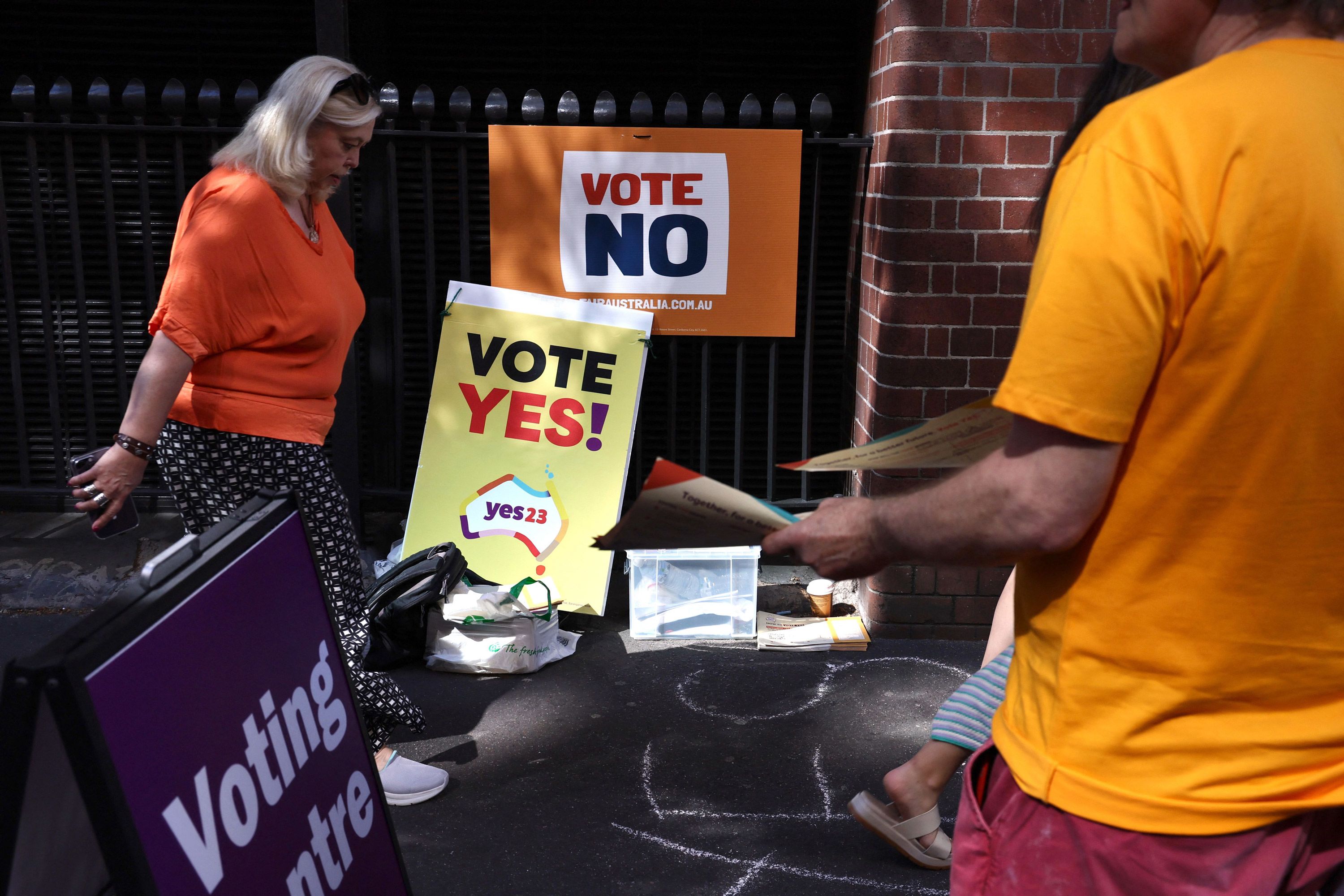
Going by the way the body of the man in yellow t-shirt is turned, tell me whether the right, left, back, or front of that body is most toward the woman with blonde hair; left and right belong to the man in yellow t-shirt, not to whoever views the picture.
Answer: front

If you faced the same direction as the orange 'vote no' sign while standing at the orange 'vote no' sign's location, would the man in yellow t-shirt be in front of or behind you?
in front

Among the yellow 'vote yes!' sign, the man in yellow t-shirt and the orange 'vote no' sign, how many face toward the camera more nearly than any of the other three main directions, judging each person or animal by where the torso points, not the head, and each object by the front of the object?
2

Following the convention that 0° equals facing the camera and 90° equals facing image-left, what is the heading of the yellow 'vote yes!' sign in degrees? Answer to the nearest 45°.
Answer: approximately 0°

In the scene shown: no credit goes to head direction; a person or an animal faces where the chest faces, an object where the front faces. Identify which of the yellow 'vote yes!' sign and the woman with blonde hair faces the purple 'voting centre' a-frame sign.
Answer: the yellow 'vote yes!' sign

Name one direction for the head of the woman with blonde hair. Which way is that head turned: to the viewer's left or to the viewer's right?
to the viewer's right

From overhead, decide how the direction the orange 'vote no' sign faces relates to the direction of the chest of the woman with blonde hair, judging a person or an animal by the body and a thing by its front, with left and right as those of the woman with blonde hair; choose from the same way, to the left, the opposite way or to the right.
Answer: to the right

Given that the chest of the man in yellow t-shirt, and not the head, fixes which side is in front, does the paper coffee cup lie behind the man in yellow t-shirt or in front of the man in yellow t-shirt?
in front
